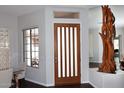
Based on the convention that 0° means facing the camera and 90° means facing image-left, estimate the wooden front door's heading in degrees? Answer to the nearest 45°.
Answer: approximately 0°

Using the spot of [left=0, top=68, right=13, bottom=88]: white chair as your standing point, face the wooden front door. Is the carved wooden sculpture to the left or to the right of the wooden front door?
right

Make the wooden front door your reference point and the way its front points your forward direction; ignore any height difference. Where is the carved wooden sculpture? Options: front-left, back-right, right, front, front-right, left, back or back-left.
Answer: front-left

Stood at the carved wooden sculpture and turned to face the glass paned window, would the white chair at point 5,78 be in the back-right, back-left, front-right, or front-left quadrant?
front-left

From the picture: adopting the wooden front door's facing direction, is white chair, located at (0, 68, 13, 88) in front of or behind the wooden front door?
in front
